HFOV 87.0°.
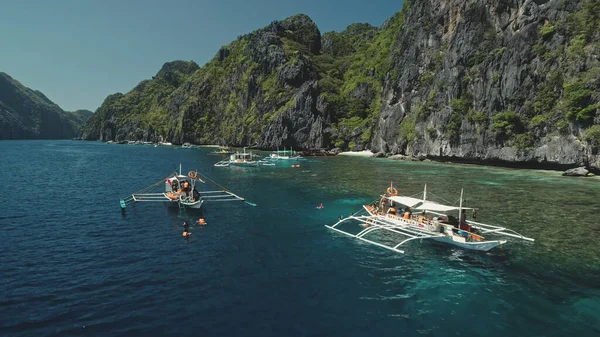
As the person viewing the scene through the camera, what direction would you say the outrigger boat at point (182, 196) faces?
facing the viewer

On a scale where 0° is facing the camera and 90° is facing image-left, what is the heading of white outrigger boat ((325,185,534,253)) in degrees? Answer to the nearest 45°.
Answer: approximately 315°

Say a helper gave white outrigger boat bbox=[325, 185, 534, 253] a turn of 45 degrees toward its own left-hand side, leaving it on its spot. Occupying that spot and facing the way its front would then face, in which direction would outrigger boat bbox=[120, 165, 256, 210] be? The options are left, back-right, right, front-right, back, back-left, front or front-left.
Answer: back
